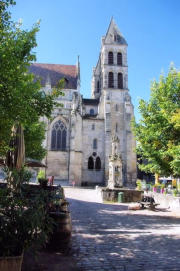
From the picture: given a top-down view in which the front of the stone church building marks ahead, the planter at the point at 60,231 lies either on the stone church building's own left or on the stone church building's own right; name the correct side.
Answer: on the stone church building's own right

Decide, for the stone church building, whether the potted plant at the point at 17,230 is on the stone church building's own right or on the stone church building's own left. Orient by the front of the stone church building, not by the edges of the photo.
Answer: on the stone church building's own right
